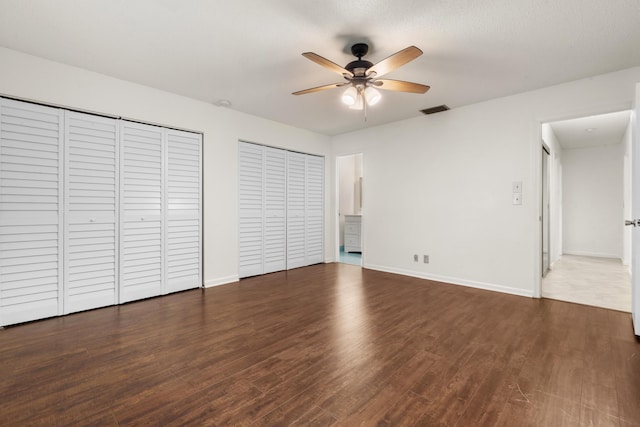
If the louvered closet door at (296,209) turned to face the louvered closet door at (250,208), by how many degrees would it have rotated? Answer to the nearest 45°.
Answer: approximately 90° to its right

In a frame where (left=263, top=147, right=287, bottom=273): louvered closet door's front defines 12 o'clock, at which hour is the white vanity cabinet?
The white vanity cabinet is roughly at 9 o'clock from the louvered closet door.

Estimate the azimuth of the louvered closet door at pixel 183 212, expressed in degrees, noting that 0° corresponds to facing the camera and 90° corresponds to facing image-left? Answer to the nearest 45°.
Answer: approximately 315°

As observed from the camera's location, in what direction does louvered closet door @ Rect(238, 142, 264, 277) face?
facing the viewer and to the right of the viewer

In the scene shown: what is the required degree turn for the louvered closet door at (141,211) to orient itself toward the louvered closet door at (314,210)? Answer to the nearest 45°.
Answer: approximately 45° to its left

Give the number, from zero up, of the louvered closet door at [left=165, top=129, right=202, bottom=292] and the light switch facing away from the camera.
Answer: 0

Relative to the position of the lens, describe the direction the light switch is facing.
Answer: facing the viewer

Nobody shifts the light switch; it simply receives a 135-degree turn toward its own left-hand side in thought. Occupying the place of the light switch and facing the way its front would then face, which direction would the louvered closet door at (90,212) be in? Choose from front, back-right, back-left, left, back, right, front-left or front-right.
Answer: back

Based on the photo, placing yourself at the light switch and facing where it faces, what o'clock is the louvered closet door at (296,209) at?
The louvered closet door is roughly at 3 o'clock from the light switch.

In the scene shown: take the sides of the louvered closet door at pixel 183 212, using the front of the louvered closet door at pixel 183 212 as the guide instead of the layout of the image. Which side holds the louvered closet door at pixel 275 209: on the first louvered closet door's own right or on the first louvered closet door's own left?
on the first louvered closet door's own left

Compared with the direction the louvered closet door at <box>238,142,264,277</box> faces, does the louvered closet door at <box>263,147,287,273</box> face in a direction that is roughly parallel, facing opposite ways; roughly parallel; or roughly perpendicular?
roughly parallel

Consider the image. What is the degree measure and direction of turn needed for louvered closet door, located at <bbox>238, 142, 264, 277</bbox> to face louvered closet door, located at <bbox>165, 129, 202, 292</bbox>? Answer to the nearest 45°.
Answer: approximately 90° to its right

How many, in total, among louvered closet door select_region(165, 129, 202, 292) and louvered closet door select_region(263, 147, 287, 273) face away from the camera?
0

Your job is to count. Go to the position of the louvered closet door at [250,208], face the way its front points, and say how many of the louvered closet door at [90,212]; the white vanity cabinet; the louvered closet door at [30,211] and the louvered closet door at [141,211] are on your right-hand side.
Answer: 3

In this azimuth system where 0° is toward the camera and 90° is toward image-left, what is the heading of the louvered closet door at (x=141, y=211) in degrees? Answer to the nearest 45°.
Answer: approximately 315°

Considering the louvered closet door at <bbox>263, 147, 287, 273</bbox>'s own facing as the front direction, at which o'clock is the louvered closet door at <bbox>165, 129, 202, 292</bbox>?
the louvered closet door at <bbox>165, 129, 202, 292</bbox> is roughly at 3 o'clock from the louvered closet door at <bbox>263, 147, 287, 273</bbox>.

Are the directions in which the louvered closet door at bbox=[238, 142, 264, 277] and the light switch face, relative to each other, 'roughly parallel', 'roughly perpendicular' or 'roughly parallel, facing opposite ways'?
roughly perpendicular

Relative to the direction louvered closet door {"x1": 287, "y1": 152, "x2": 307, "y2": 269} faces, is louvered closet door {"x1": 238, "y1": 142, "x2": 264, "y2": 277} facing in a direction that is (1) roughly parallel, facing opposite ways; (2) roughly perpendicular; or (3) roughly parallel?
roughly parallel
